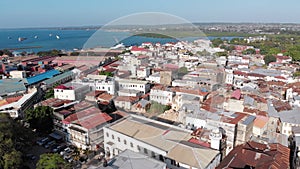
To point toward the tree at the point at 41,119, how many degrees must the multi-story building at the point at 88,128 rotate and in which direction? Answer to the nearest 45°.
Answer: approximately 90° to its right

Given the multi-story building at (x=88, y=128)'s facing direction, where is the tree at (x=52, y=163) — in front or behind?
in front

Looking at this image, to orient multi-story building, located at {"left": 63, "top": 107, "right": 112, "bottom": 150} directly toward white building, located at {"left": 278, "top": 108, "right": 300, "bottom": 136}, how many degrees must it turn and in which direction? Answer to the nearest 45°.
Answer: approximately 135° to its left

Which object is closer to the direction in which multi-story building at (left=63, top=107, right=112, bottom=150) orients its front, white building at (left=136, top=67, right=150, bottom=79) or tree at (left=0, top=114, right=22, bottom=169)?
the tree

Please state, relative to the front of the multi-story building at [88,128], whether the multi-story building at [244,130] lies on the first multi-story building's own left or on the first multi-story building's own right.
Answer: on the first multi-story building's own left

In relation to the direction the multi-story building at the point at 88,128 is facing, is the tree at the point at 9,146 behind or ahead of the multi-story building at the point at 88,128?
ahead

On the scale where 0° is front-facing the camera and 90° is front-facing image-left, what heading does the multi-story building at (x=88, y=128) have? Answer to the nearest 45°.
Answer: approximately 45°

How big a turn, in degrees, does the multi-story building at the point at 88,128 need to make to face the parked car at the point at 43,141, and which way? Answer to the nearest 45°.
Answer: approximately 90° to its right

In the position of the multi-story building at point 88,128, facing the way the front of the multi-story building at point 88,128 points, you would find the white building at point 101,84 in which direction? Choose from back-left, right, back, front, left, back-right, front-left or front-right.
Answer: back-right

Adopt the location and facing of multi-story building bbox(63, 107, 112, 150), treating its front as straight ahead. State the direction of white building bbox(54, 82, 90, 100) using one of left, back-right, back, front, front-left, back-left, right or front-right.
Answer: back-right

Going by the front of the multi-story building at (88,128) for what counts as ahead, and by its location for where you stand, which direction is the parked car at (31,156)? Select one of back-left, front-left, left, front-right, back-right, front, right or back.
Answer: front-right

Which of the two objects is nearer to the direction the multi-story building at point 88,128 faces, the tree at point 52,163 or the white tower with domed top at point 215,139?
the tree
